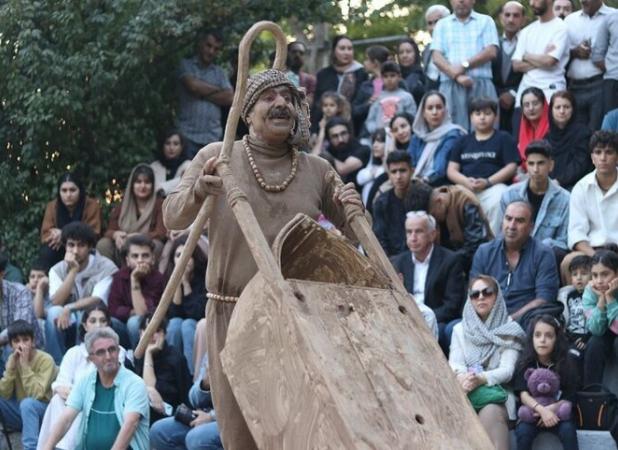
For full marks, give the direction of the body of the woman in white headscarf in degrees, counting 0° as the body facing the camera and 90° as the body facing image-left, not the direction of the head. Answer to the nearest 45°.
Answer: approximately 0°

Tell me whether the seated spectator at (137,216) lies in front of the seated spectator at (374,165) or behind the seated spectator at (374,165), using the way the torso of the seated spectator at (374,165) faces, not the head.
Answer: in front

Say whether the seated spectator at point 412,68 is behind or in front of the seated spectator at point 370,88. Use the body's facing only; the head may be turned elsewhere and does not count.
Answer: behind

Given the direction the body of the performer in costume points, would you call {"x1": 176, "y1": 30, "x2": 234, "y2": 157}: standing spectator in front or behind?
behind

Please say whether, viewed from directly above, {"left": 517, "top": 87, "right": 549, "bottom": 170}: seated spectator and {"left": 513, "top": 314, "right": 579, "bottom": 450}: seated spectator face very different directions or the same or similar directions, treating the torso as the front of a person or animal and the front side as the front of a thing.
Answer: same or similar directions

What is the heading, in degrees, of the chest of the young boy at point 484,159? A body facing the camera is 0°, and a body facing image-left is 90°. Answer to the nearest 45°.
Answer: approximately 0°

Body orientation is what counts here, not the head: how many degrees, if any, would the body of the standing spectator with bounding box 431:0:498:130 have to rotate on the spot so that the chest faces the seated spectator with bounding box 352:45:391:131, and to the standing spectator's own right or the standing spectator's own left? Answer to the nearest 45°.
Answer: approximately 135° to the standing spectator's own right

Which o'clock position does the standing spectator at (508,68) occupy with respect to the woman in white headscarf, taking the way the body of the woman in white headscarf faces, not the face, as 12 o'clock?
The standing spectator is roughly at 6 o'clock from the woman in white headscarf.

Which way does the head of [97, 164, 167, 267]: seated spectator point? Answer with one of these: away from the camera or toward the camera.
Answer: toward the camera

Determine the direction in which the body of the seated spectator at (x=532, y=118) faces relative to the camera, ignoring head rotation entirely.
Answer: toward the camera
